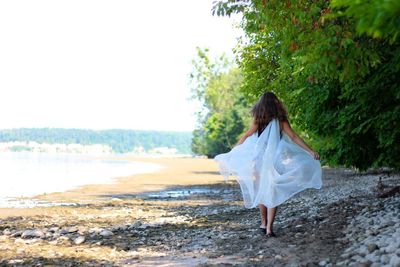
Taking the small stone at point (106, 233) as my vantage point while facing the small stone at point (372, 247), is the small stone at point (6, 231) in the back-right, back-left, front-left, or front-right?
back-right

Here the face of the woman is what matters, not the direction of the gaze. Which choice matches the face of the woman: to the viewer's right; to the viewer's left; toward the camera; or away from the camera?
away from the camera

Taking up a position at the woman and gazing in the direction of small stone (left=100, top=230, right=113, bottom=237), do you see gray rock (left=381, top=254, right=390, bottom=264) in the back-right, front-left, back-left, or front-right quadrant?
back-left

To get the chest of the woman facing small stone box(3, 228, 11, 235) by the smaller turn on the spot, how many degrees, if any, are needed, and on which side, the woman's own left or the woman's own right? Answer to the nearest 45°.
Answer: approximately 90° to the woman's own left

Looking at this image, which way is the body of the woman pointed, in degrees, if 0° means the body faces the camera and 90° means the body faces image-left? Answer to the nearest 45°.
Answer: approximately 180°

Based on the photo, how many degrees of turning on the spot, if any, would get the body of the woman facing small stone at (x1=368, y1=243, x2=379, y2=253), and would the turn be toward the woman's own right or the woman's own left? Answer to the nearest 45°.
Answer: approximately 135° to the woman's own right

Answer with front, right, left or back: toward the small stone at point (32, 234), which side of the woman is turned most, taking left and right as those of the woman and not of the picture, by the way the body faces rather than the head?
left

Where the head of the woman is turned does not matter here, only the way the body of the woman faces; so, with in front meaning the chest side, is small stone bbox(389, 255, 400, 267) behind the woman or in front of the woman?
behind

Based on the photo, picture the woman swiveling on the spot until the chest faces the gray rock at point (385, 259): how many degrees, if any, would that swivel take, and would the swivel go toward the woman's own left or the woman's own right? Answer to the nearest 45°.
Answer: approximately 135° to the woman's own right

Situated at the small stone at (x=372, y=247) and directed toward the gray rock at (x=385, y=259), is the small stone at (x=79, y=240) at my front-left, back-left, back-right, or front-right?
back-right

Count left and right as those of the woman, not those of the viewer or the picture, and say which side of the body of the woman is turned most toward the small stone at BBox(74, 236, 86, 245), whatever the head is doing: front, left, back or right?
left

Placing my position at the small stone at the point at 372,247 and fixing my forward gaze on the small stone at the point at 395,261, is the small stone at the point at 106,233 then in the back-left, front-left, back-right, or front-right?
back-right
